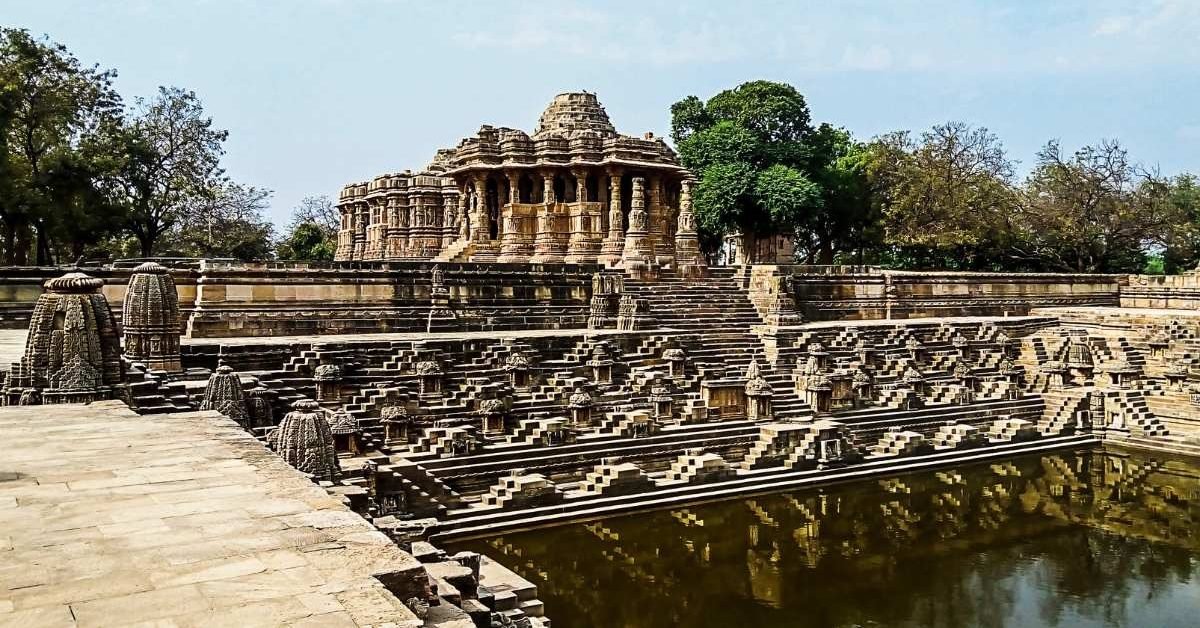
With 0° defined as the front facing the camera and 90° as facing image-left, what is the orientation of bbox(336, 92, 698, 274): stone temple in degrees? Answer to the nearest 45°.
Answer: approximately 315°

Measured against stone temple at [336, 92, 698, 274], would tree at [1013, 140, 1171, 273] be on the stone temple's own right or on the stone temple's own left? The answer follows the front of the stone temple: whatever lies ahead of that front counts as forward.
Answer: on the stone temple's own left

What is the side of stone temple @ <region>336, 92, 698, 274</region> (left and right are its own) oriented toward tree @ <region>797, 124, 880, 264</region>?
left

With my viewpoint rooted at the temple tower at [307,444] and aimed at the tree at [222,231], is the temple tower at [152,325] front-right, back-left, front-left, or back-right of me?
front-left

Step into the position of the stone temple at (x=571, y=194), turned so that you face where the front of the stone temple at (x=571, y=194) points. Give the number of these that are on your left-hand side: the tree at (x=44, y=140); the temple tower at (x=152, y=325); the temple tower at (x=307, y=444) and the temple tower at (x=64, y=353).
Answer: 0

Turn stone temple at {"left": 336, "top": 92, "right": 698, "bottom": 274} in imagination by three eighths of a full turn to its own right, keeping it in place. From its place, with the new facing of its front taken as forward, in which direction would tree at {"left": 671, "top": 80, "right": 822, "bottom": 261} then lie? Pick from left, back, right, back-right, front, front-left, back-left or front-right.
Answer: back-right

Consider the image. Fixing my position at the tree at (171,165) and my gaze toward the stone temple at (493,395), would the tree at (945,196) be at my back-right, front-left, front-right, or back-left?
front-left

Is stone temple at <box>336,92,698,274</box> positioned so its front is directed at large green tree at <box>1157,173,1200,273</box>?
no

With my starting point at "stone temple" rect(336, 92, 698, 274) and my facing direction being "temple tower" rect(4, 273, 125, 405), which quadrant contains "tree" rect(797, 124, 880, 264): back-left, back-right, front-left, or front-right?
back-left

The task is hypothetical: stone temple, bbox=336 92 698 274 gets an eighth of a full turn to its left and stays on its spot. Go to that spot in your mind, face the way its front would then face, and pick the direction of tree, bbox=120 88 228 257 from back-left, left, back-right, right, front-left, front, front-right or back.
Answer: back

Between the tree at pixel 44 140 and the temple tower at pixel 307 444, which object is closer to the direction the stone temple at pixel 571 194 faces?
the temple tower

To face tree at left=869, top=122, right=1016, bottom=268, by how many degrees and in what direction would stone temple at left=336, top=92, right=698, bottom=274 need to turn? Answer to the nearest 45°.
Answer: approximately 90° to its left
